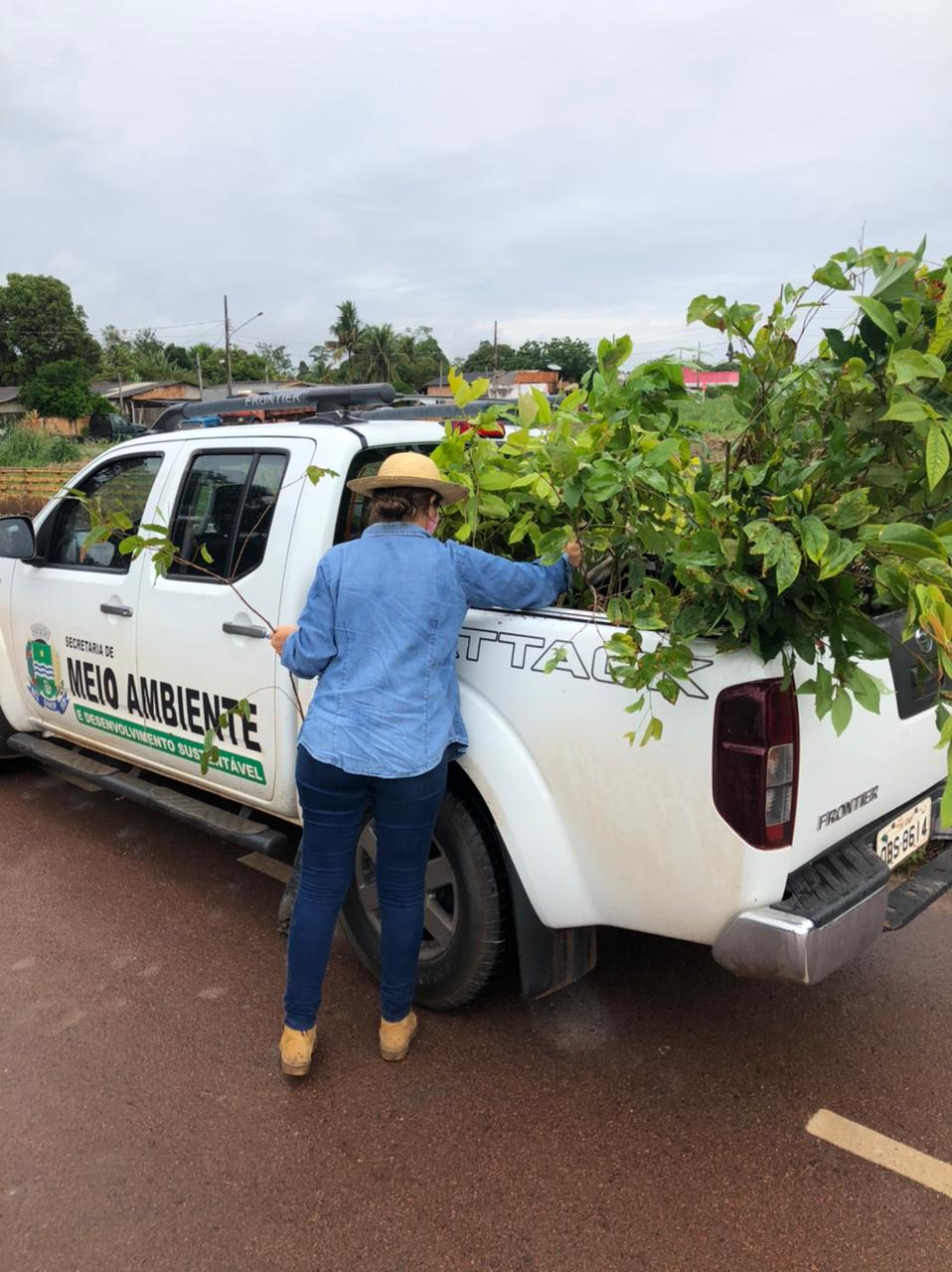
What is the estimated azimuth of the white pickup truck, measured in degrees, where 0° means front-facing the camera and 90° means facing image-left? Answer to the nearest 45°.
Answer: approximately 135°

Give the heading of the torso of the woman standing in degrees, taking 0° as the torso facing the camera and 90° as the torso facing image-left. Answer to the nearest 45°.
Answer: approximately 180°
